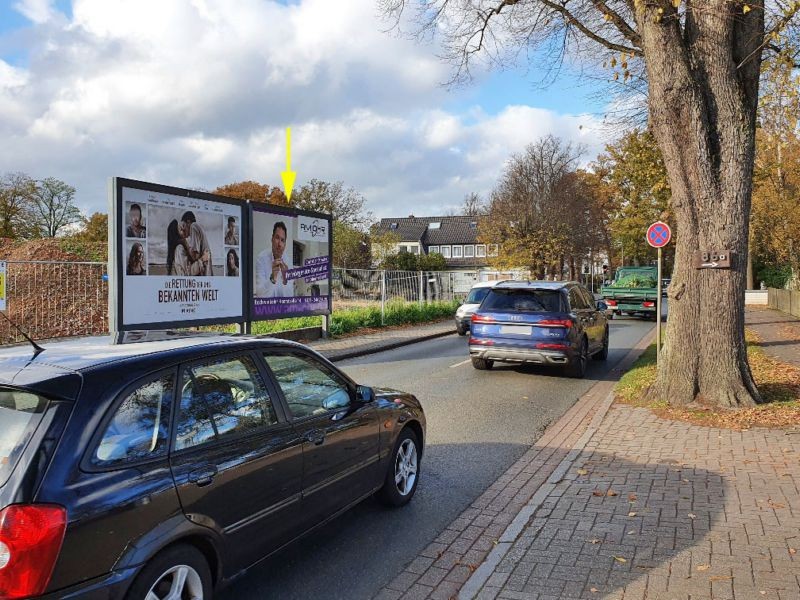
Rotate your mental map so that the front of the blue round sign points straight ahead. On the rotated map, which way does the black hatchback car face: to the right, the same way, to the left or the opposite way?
the opposite way

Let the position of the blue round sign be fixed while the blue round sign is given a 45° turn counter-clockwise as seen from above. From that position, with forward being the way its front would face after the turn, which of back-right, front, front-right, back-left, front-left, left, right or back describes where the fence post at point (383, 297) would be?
back

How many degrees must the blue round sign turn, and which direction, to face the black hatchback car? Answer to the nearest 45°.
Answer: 0° — it already faces it

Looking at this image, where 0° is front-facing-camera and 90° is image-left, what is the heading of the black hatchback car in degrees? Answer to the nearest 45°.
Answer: approximately 225°

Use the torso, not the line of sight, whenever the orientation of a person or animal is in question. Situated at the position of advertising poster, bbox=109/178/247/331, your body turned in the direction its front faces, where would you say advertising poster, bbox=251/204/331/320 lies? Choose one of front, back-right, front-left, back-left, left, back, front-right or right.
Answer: left

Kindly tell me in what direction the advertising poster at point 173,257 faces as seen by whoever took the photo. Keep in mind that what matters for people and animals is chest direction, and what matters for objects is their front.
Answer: facing the viewer and to the right of the viewer
